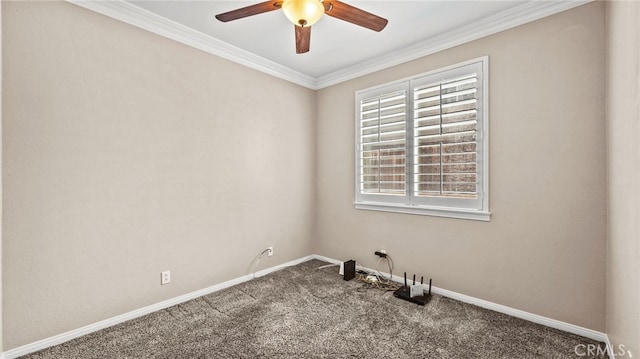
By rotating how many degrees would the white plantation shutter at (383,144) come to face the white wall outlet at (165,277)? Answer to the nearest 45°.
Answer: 0° — it already faces it

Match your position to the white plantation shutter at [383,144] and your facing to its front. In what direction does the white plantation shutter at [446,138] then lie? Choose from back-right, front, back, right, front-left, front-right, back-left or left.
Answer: left

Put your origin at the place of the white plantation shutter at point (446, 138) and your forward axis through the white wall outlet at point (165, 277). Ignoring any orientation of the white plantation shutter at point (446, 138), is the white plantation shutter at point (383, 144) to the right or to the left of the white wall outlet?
right

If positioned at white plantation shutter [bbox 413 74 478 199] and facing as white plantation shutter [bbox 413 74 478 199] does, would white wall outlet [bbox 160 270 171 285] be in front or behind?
in front

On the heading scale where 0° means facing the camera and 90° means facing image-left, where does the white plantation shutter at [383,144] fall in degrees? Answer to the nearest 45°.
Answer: approximately 45°

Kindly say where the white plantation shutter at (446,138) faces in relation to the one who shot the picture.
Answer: facing the viewer and to the left of the viewer

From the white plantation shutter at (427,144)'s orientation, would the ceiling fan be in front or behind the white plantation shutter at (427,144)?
in front

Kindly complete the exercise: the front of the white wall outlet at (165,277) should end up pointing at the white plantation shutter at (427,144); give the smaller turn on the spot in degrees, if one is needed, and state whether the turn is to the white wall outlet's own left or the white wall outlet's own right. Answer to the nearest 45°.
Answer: approximately 45° to the white wall outlet's own left

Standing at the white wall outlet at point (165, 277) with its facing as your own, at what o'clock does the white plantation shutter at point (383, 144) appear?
The white plantation shutter is roughly at 11 o'clock from the white wall outlet.

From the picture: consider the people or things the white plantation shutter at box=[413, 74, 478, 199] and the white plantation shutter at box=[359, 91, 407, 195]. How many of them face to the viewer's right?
0

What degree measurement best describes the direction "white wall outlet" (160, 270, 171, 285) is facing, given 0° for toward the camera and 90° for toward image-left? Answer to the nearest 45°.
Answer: approximately 315°
